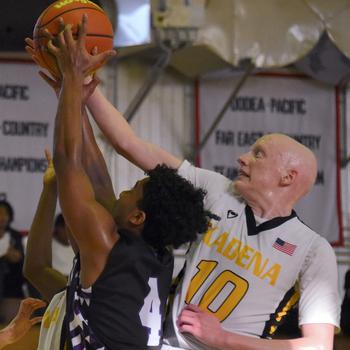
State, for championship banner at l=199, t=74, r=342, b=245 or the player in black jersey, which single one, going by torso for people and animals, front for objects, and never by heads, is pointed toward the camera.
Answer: the championship banner

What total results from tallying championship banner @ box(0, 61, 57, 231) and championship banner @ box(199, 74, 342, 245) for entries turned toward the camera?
2

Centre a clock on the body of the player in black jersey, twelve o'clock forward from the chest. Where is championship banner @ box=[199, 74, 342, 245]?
The championship banner is roughly at 2 o'clock from the player in black jersey.

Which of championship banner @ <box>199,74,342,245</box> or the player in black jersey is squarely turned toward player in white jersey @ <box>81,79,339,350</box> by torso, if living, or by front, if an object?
the championship banner

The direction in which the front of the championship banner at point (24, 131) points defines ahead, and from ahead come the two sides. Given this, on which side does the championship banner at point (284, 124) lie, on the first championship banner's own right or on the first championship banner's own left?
on the first championship banner's own left

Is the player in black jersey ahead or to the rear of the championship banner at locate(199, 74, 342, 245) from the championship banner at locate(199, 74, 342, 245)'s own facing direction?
ahead

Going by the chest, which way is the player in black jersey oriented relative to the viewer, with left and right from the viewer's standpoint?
facing away from the viewer and to the left of the viewer

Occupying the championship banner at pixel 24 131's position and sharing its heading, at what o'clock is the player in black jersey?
The player in black jersey is roughly at 12 o'clock from the championship banner.

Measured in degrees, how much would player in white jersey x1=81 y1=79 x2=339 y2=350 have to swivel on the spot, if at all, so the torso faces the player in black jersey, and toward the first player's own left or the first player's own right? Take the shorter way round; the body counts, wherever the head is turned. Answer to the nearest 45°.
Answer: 0° — they already face them

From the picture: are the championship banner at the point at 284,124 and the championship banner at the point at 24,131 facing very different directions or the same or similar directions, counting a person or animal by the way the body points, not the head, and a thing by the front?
same or similar directions

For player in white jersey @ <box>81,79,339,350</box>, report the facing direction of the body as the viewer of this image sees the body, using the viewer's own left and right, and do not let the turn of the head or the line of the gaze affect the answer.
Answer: facing the viewer and to the left of the viewer

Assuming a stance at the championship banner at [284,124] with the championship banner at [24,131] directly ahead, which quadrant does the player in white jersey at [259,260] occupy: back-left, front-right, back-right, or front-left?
front-left

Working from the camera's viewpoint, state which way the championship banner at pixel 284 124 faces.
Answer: facing the viewer
